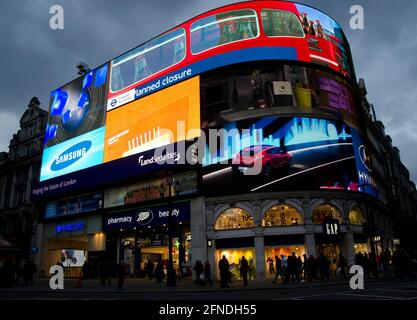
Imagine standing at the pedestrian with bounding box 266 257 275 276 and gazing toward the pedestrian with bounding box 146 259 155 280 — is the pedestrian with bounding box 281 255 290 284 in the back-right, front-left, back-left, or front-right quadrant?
back-left

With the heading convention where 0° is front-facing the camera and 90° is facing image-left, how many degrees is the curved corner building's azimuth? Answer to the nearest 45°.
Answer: approximately 0°
